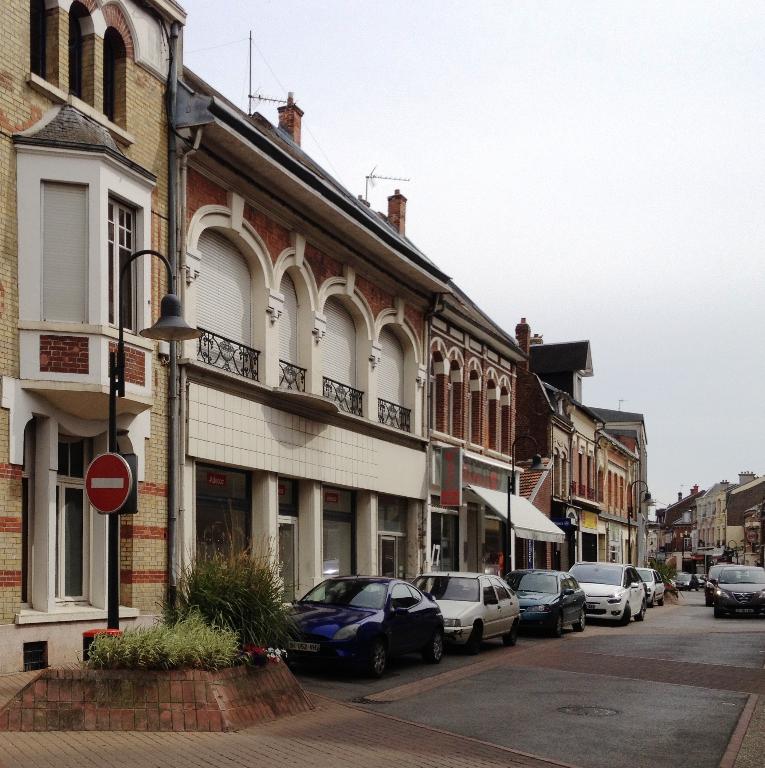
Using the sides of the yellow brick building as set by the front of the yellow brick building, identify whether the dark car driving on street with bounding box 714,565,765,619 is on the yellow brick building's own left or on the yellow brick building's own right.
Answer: on the yellow brick building's own left

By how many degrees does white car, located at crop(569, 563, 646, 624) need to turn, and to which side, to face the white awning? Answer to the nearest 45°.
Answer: approximately 90° to its right
